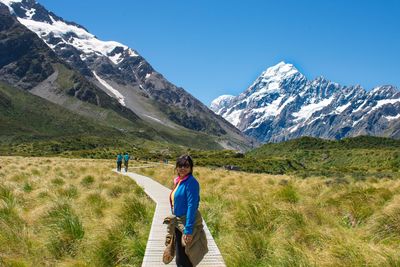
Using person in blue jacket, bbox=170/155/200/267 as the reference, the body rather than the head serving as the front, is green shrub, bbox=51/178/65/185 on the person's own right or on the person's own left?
on the person's own right

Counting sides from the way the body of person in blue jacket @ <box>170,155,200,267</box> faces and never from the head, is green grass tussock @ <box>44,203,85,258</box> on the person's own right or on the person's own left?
on the person's own right

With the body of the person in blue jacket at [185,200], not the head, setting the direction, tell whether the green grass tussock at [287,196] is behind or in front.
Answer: behind

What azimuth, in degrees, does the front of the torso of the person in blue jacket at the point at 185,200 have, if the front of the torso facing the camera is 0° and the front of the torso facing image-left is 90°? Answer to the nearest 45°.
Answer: approximately 45°

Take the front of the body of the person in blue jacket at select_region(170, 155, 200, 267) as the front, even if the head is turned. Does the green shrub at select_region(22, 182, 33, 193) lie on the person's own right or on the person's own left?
on the person's own right

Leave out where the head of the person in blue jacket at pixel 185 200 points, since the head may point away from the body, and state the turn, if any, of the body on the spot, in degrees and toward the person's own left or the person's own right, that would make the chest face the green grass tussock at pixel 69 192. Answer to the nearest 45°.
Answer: approximately 90° to the person's own right
